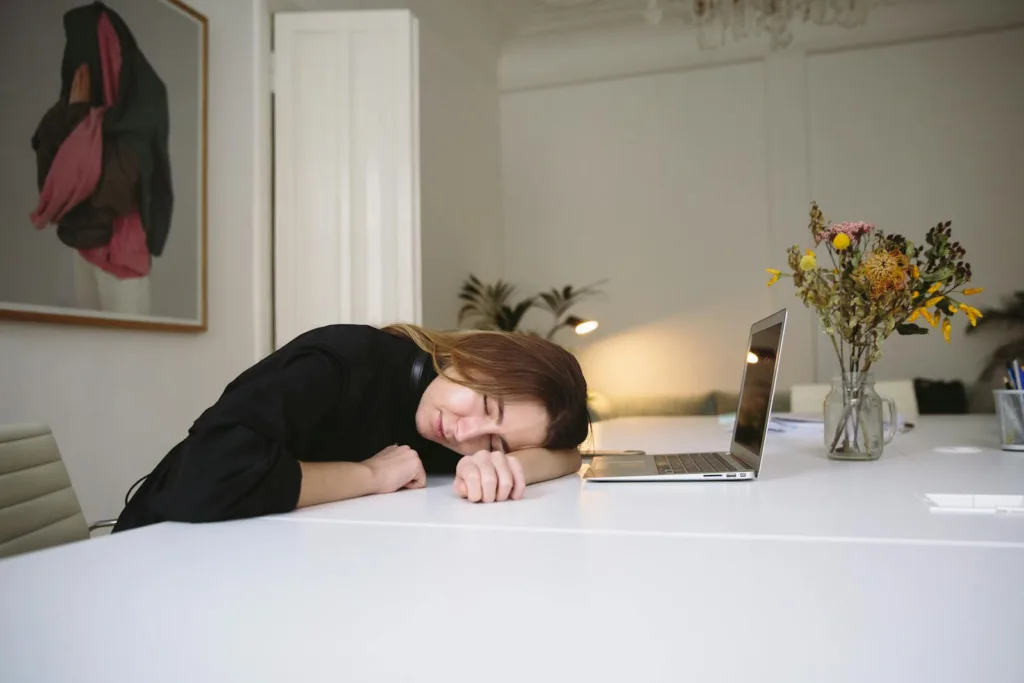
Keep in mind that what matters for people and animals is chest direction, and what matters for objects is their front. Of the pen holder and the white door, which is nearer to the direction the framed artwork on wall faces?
the pen holder

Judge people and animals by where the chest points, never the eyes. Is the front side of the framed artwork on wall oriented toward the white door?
no

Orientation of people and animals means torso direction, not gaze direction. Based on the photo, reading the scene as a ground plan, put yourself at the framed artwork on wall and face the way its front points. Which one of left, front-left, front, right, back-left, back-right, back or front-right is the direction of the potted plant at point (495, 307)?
left

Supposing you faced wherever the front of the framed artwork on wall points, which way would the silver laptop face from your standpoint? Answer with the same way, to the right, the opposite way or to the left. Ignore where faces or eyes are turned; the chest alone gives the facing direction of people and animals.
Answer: the opposite way

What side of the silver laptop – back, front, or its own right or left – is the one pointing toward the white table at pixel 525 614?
left

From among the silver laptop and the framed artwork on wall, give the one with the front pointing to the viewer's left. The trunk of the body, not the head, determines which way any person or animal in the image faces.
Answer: the silver laptop

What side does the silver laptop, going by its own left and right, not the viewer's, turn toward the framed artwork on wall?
front

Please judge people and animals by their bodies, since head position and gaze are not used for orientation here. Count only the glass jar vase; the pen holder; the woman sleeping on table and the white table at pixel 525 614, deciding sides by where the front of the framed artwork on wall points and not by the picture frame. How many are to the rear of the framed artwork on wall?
0

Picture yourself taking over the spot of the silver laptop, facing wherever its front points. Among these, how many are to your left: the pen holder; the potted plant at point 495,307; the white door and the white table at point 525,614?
1

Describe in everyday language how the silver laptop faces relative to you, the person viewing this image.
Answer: facing to the left of the viewer

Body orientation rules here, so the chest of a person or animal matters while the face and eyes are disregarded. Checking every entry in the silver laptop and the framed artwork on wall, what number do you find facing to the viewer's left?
1

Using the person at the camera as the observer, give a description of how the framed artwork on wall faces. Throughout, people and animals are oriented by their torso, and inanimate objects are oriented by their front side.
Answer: facing the viewer and to the right of the viewer
